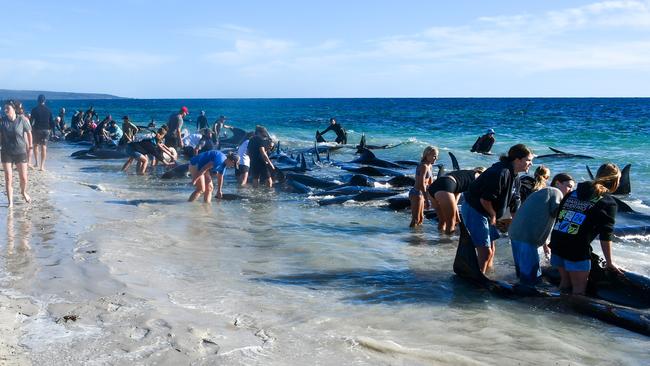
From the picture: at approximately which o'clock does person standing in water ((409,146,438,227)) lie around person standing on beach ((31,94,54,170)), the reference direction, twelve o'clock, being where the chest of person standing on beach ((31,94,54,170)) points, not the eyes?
person standing in water ((409,146,438,227)) is roughly at 5 o'clock from person standing on beach ((31,94,54,170)).

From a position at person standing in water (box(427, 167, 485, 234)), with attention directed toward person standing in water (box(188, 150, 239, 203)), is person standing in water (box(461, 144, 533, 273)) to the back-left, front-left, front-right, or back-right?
back-left

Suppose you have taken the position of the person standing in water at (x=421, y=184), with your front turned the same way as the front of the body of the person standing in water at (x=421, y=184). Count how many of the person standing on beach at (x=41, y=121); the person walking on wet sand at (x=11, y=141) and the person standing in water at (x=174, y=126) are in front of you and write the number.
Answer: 0

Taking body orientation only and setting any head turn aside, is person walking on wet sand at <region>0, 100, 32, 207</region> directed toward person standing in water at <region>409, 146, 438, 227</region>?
no

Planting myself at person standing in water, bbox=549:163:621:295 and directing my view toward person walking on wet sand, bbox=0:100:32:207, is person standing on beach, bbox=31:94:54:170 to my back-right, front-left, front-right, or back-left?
front-right

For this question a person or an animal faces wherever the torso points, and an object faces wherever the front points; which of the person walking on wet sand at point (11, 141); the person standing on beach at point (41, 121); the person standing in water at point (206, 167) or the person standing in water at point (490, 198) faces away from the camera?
the person standing on beach at point (41, 121)

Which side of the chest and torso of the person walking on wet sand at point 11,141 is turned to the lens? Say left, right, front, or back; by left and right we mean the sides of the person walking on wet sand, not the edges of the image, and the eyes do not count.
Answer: front

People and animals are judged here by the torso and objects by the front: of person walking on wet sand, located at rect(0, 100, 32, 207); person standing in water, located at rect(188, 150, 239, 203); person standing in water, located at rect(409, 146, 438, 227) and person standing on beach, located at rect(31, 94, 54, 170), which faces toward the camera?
person walking on wet sand, located at rect(0, 100, 32, 207)

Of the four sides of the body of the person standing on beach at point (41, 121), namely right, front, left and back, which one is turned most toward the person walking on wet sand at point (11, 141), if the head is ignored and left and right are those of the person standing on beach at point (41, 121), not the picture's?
back

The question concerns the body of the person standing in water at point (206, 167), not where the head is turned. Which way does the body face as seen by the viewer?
to the viewer's right

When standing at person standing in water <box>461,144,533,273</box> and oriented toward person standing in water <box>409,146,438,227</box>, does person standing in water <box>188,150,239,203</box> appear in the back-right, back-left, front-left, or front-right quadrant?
front-left
